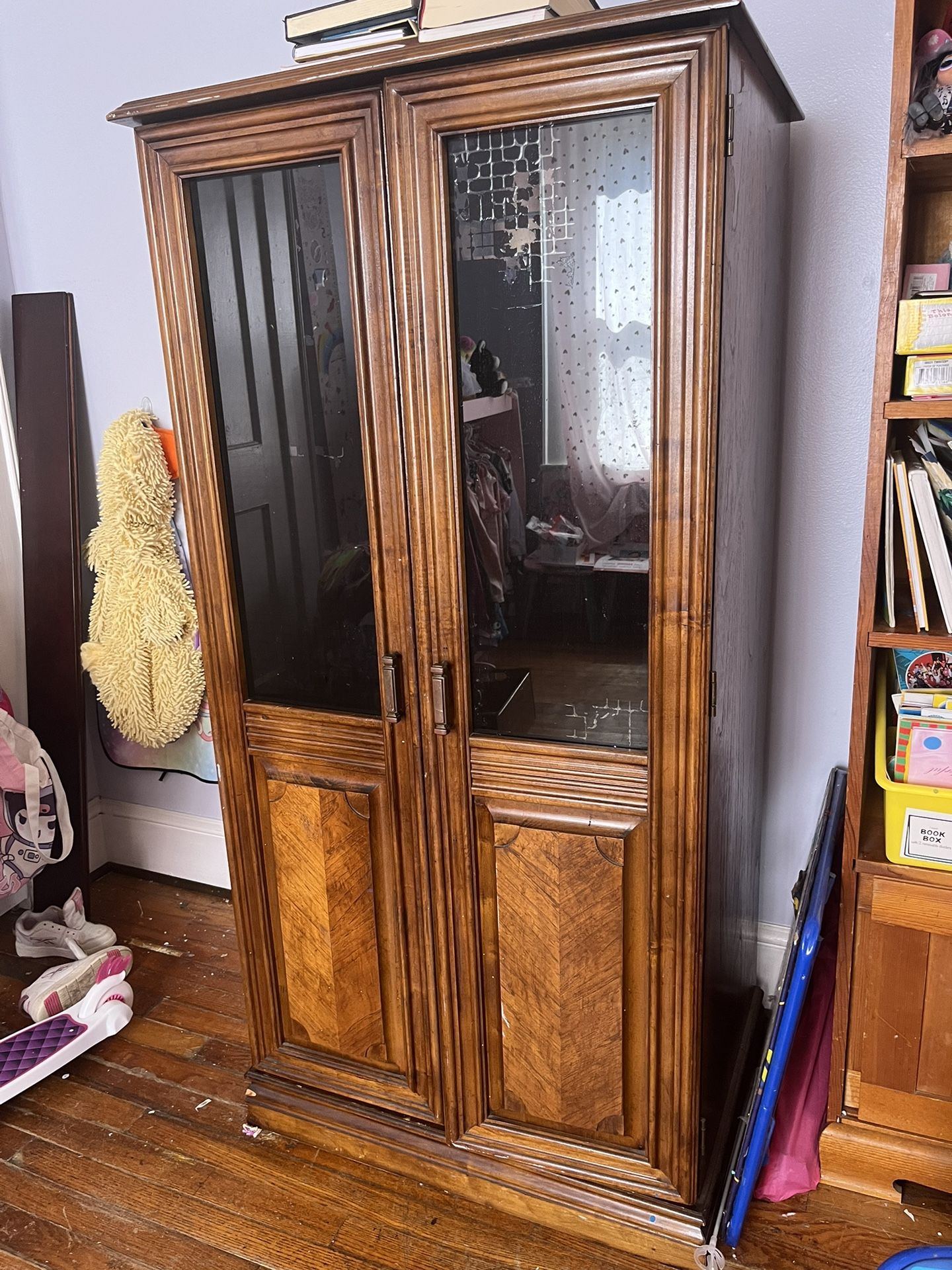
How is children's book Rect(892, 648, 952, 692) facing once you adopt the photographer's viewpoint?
facing the viewer

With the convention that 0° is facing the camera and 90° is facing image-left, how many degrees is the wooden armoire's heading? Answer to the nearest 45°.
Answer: approximately 45°

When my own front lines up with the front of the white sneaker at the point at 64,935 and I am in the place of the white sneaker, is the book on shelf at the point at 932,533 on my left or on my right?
on my right

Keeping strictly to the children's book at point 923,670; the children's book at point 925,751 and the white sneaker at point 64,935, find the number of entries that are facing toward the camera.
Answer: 2

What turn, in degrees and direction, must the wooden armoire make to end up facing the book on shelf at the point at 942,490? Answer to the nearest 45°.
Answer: approximately 135° to its left

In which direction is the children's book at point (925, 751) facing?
toward the camera

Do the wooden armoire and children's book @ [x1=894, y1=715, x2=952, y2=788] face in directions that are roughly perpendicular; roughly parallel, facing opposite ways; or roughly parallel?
roughly parallel
